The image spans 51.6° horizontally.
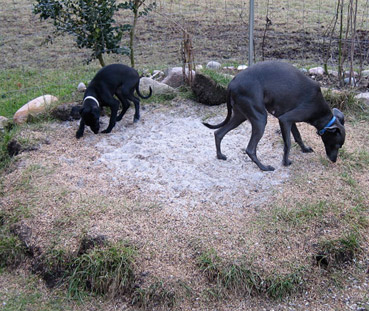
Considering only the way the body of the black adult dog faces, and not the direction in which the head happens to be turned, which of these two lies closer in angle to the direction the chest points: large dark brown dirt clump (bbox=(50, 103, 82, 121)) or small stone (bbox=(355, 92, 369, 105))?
the small stone

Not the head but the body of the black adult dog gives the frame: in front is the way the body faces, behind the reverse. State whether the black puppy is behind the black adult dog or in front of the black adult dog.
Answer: behind

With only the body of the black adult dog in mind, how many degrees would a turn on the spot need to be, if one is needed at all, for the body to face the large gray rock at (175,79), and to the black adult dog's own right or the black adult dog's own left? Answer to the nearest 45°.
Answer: approximately 135° to the black adult dog's own left

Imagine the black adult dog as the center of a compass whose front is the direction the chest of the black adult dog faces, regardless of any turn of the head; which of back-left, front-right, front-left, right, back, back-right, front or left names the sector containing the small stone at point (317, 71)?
left

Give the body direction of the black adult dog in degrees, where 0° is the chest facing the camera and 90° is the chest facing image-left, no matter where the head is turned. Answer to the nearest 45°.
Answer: approximately 270°

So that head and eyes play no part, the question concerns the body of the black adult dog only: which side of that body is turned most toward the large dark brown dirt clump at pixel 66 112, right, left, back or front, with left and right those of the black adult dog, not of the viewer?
back

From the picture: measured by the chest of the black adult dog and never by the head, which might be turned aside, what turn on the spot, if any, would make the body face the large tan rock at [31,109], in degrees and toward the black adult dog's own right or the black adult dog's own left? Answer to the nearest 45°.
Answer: approximately 180°

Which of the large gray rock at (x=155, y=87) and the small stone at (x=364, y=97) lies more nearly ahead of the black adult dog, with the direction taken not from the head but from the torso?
the small stone
